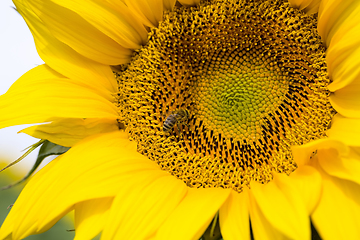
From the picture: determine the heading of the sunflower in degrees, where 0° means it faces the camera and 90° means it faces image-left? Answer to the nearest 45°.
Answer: approximately 0°
